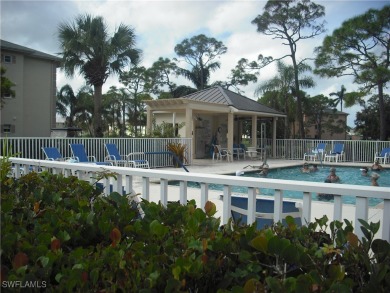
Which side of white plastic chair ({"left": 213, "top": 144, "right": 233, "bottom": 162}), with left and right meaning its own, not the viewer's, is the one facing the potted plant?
right

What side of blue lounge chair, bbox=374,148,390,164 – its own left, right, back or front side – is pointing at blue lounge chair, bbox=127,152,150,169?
front

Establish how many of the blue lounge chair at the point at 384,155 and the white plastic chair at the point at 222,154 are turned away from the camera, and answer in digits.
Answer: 0

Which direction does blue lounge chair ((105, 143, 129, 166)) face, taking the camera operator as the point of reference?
facing the viewer and to the right of the viewer

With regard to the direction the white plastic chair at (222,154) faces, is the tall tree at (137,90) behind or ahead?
behind

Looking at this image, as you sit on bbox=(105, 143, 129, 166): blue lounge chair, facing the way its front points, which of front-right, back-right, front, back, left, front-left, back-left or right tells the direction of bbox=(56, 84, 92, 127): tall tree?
back-left

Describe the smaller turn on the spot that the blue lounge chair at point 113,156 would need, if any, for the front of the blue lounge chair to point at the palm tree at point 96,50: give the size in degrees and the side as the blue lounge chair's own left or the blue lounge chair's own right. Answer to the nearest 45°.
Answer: approximately 135° to the blue lounge chair's own left

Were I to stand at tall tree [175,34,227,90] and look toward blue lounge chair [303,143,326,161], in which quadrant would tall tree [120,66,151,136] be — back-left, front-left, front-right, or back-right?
back-right
